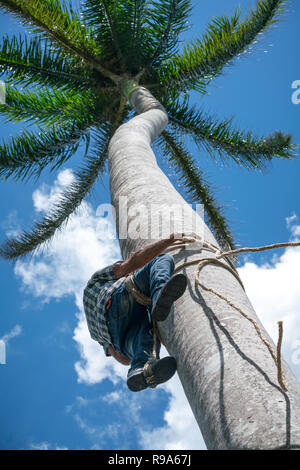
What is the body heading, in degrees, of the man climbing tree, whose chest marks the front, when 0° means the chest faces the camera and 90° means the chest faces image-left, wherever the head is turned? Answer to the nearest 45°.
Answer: approximately 270°
